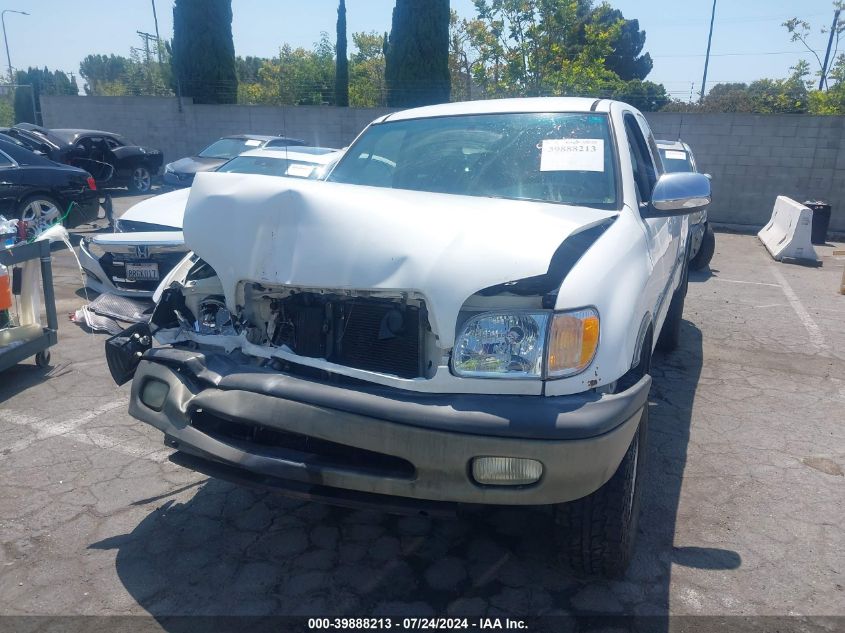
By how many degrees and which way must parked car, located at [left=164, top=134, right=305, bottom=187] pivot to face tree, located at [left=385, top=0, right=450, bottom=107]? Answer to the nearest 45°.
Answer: approximately 180°

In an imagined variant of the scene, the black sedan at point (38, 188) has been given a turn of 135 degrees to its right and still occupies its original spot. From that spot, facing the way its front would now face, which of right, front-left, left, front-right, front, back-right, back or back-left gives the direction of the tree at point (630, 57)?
front

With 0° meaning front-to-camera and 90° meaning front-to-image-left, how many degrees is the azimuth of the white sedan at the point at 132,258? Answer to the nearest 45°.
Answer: approximately 45°

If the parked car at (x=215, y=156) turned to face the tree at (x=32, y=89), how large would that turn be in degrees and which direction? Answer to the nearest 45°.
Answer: approximately 135° to its right

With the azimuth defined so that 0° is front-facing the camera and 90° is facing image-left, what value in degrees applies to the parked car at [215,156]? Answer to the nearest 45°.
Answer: approximately 45°

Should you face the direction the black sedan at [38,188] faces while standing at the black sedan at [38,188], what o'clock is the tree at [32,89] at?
The tree is roughly at 3 o'clock from the black sedan.

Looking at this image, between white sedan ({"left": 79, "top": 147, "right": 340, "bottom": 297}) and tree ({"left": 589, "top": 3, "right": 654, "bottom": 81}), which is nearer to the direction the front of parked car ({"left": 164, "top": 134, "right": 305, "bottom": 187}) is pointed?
the white sedan

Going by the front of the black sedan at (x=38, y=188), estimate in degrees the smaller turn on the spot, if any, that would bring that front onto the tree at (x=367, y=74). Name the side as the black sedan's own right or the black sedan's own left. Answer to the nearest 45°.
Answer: approximately 135° to the black sedan's own right

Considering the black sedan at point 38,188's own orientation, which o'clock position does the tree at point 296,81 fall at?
The tree is roughly at 4 o'clock from the black sedan.

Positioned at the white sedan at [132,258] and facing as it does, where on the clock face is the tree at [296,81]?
The tree is roughly at 5 o'clock from the white sedan.

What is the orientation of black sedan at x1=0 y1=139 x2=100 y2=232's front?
to the viewer's left

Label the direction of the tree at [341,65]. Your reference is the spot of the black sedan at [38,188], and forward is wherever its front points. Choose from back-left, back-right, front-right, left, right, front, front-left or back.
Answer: back-right
